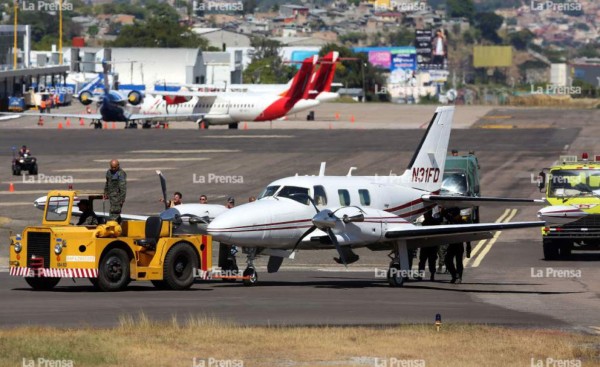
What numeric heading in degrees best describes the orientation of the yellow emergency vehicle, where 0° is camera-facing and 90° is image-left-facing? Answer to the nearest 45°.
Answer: approximately 0°

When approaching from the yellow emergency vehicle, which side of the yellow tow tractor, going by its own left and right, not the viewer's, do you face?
back

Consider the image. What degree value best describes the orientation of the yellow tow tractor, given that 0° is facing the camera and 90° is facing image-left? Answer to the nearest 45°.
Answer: approximately 45°

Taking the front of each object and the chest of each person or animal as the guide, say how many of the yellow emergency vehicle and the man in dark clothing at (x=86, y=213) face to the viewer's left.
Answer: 1

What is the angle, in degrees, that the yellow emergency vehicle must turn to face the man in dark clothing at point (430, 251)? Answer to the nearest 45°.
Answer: approximately 45° to its right
